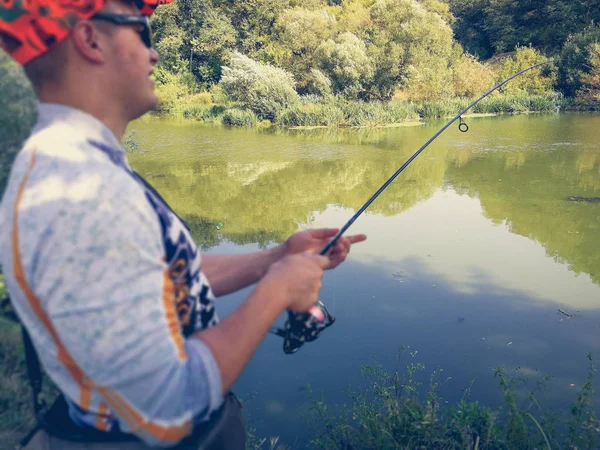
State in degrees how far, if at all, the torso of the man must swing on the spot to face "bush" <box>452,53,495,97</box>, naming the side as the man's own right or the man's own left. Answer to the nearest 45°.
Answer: approximately 45° to the man's own left

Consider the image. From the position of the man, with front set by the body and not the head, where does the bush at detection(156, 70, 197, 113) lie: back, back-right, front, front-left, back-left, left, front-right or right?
left

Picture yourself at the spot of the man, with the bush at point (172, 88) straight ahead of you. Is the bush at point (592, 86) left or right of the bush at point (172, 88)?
right

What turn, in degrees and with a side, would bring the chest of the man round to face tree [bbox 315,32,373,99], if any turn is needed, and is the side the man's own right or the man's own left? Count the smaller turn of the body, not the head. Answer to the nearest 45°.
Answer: approximately 90° to the man's own left

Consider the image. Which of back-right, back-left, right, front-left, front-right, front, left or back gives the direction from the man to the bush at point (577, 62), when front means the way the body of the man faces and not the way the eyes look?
front-left

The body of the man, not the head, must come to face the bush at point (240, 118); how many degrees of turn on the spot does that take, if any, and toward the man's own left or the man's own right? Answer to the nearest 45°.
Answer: approximately 90° to the man's own left

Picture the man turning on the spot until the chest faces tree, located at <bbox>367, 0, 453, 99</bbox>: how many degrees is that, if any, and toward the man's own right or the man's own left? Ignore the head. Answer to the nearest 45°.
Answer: approximately 45° to the man's own left

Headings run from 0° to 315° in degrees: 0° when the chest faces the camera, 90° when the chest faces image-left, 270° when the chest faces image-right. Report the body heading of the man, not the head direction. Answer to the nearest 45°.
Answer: approximately 270°

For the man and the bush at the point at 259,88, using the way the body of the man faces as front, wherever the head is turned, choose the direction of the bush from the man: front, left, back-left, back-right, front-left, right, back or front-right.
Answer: left

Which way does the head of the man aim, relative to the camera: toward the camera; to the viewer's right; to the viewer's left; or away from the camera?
to the viewer's right
